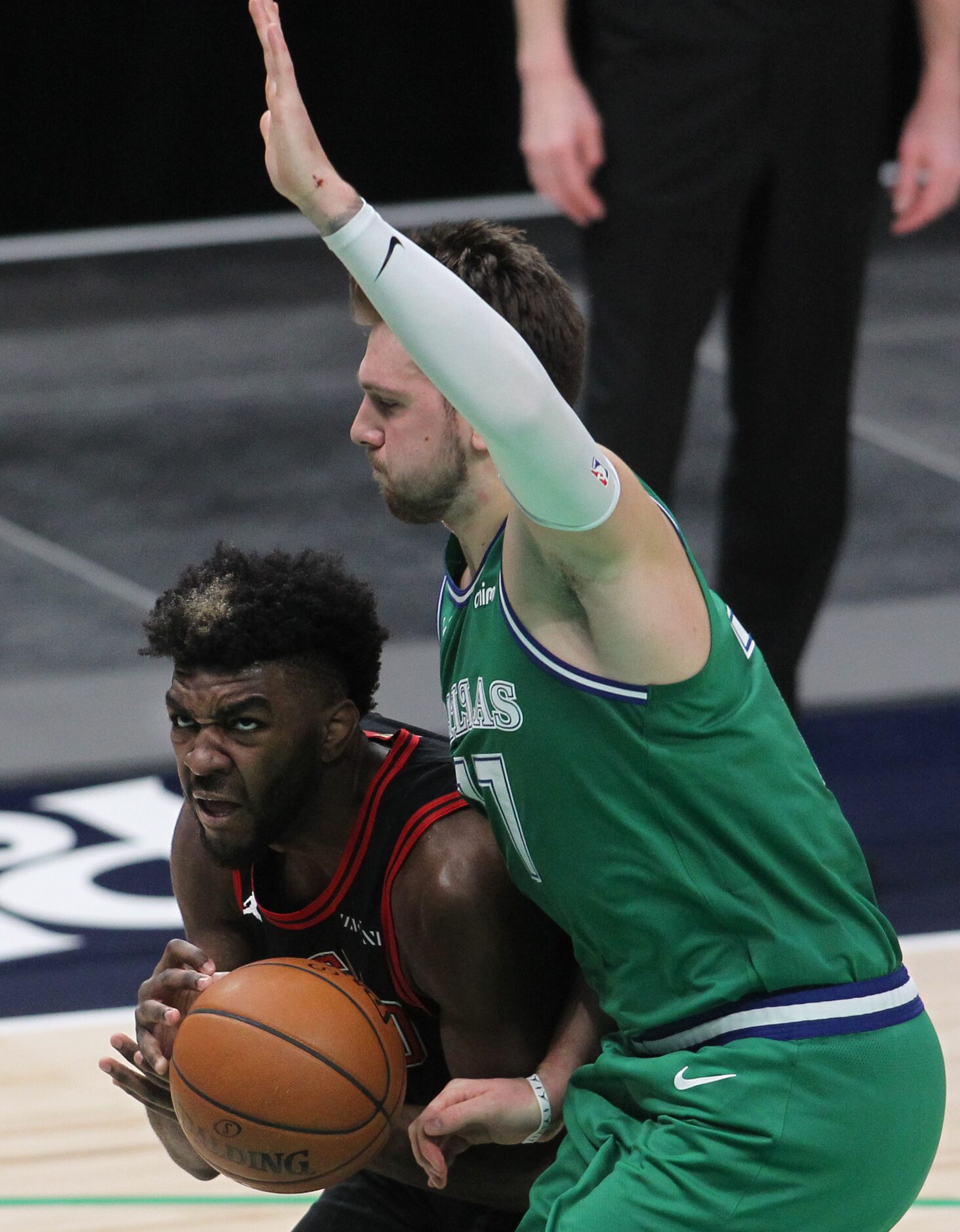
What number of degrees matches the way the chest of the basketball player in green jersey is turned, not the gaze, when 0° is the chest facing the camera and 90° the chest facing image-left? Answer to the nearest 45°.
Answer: approximately 90°

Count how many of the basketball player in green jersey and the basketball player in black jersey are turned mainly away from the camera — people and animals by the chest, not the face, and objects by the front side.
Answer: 0

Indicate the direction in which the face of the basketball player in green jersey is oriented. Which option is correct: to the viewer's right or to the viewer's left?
to the viewer's left
